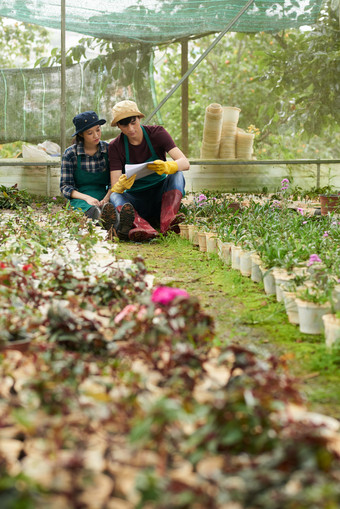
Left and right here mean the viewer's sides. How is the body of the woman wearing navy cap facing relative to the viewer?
facing the viewer and to the right of the viewer

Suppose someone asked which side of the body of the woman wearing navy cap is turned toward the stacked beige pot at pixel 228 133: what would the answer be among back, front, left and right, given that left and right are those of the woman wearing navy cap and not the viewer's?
left

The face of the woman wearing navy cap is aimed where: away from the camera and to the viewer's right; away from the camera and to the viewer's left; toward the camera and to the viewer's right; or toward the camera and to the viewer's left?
toward the camera and to the viewer's right

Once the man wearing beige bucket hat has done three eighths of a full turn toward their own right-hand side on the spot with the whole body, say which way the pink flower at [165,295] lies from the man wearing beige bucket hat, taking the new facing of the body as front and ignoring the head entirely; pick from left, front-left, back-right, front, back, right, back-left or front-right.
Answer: back-left

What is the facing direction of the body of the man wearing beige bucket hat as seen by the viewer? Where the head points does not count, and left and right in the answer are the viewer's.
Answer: facing the viewer

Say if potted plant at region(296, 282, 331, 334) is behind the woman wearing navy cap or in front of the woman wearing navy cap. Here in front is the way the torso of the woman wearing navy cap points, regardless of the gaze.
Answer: in front

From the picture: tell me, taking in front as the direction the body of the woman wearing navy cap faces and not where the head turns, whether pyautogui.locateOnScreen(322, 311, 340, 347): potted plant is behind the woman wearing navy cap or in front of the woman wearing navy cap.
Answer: in front

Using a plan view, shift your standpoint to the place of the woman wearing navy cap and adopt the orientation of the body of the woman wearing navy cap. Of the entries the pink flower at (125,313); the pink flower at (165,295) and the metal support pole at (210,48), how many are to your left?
1

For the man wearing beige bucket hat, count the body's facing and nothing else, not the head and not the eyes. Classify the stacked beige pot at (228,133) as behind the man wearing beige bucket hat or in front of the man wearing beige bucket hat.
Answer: behind

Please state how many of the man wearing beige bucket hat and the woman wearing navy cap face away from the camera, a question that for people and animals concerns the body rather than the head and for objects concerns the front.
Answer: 0

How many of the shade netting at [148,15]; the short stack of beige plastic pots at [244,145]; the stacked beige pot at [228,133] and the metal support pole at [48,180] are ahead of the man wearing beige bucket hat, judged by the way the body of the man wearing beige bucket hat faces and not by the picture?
0

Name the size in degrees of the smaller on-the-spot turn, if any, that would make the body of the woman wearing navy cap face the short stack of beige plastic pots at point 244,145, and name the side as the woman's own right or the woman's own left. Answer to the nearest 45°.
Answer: approximately 90° to the woman's own left

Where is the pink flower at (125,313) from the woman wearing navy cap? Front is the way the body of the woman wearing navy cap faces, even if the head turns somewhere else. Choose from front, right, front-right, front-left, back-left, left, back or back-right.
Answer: front-right

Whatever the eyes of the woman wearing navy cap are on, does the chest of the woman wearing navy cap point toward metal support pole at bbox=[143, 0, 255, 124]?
no

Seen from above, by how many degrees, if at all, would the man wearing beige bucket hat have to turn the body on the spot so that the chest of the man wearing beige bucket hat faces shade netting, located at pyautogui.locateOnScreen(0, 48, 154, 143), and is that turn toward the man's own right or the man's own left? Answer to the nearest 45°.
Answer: approximately 180°

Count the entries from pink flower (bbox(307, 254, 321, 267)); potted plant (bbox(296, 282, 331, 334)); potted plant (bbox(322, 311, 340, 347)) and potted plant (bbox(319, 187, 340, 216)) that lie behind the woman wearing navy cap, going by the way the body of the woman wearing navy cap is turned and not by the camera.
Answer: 0

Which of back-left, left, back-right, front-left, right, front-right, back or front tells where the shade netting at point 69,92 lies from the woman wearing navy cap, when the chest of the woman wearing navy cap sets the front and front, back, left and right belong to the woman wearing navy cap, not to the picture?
back-left
